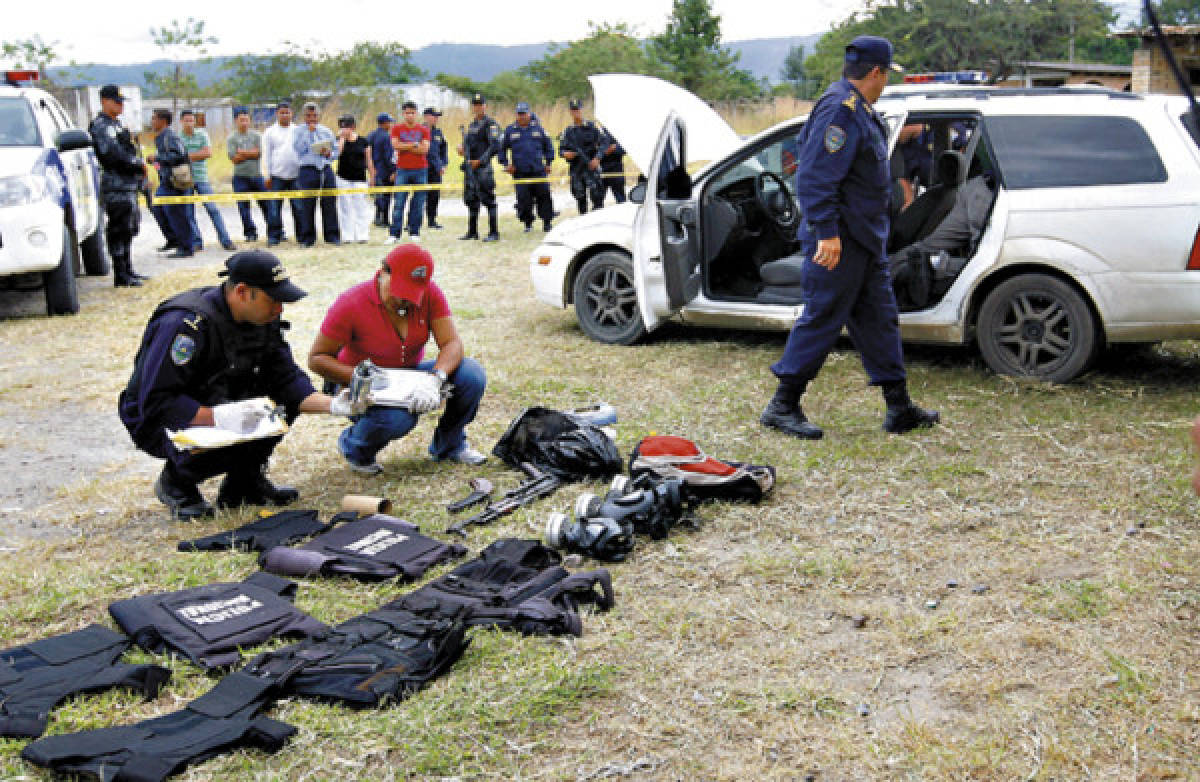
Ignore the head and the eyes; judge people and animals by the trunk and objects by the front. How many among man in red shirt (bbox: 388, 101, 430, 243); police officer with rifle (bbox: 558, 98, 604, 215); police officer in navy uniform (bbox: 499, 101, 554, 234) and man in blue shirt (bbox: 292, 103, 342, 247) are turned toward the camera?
4

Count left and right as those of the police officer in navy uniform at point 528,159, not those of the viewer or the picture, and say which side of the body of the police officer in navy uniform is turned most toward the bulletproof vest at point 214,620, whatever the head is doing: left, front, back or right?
front

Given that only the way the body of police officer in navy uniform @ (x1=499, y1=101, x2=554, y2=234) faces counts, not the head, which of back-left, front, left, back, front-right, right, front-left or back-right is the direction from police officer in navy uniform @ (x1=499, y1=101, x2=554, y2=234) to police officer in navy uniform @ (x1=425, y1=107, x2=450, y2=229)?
back-right

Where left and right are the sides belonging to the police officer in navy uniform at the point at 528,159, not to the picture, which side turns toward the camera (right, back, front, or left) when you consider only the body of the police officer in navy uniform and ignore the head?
front

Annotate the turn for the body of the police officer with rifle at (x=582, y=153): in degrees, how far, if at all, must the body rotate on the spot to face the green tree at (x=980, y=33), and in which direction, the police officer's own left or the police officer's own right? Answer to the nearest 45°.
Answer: approximately 135° to the police officer's own left

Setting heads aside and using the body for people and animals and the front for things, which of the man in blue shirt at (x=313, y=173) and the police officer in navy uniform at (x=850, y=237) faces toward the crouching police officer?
the man in blue shirt

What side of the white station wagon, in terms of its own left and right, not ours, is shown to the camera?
left

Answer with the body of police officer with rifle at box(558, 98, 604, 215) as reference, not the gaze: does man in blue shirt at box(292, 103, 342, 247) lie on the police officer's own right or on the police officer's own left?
on the police officer's own right

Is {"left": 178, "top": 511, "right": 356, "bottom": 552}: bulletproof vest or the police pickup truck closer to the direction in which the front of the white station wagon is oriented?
the police pickup truck

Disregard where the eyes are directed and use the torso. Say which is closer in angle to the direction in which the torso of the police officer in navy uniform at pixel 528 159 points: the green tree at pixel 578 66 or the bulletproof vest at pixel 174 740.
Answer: the bulletproof vest

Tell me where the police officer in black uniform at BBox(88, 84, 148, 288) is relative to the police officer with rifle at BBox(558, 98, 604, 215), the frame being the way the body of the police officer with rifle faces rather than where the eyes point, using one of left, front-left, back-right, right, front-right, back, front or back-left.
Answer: front-right

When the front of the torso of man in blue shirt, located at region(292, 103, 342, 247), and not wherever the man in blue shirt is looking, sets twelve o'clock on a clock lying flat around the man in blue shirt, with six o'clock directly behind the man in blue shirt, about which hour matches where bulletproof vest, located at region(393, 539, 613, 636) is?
The bulletproof vest is roughly at 12 o'clock from the man in blue shirt.

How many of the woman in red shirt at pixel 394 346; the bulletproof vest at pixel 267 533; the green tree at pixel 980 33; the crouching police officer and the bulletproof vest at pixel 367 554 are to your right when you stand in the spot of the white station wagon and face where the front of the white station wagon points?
1

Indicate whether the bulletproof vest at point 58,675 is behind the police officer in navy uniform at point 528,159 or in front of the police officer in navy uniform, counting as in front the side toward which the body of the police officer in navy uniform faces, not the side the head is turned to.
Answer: in front

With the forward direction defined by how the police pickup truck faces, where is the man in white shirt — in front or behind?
behind

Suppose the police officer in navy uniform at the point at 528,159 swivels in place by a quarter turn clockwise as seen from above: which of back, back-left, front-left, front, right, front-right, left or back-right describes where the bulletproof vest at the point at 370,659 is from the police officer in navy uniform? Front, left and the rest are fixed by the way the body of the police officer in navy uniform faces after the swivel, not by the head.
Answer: left

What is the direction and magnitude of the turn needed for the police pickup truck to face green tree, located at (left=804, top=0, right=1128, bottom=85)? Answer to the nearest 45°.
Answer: approximately 180°

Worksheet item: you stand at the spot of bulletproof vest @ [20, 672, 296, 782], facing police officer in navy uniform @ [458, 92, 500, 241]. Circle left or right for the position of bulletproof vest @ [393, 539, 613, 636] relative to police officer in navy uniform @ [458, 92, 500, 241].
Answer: right
